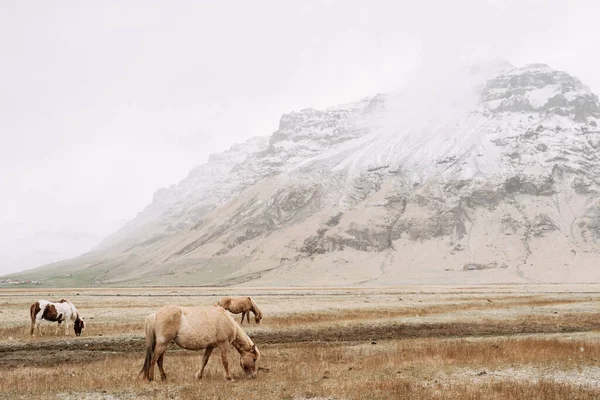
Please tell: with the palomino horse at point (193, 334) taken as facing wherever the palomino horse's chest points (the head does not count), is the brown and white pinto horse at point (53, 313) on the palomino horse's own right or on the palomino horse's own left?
on the palomino horse's own left

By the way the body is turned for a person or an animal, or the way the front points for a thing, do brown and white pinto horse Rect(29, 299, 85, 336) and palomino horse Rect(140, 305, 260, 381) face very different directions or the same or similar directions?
same or similar directions

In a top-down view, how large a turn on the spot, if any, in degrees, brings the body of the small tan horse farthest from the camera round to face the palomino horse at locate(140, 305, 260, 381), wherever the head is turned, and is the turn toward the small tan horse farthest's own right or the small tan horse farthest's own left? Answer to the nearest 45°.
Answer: approximately 90° to the small tan horse farthest's own right

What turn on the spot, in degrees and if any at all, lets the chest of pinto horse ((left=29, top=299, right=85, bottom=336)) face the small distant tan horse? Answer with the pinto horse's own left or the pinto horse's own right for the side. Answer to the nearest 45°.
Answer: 0° — it already faces it

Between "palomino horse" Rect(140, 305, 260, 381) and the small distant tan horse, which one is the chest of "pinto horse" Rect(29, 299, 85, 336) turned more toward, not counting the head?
the small distant tan horse

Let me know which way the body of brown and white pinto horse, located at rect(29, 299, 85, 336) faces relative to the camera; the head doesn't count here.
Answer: to the viewer's right

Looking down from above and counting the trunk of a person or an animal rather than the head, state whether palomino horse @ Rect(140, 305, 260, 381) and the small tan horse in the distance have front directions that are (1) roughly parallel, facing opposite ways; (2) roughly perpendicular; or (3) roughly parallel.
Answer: roughly parallel

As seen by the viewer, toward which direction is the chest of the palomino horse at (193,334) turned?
to the viewer's right

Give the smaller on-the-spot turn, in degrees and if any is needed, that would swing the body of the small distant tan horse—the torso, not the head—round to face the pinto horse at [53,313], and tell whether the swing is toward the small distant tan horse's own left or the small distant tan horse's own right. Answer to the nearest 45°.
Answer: approximately 135° to the small distant tan horse's own right

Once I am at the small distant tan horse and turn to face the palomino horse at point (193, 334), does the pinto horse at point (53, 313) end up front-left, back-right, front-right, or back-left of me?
front-right

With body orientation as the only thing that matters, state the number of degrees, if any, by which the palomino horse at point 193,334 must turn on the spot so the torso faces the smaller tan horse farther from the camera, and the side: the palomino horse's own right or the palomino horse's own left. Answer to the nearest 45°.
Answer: approximately 90° to the palomino horse's own left

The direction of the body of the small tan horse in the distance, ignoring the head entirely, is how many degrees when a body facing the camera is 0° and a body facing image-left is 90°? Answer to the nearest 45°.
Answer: approximately 270°
